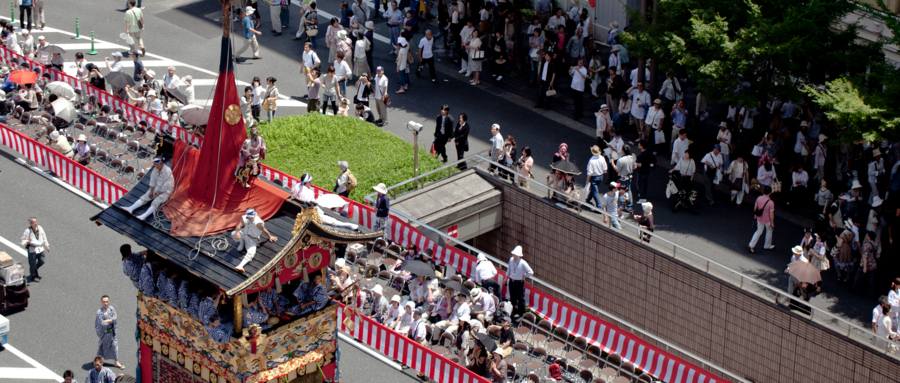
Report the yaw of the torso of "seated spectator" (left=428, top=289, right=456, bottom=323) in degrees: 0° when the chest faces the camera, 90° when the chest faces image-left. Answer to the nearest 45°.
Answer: approximately 45°

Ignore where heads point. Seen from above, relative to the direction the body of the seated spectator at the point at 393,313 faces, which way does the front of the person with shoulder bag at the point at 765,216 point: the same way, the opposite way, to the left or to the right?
the opposite way

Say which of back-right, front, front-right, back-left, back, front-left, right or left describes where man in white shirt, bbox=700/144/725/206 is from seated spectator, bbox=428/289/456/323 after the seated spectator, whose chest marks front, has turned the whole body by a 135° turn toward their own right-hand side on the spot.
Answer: front-right

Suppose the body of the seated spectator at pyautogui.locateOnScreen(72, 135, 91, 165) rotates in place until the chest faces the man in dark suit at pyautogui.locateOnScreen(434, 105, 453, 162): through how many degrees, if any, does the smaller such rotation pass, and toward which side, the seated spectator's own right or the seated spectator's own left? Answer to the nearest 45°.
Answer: approximately 135° to the seated spectator's own left

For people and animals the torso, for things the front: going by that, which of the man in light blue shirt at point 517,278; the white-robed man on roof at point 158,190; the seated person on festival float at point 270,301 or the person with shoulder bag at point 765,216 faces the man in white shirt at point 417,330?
the man in light blue shirt at point 517,278

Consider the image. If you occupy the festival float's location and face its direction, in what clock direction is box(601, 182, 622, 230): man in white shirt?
The man in white shirt is roughly at 9 o'clock from the festival float.

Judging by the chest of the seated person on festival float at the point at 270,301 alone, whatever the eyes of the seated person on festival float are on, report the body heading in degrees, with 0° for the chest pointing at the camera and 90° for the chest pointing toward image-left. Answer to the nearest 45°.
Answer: approximately 315°

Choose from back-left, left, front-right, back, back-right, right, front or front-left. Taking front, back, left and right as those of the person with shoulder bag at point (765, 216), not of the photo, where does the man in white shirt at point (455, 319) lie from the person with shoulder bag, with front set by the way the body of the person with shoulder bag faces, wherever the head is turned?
back

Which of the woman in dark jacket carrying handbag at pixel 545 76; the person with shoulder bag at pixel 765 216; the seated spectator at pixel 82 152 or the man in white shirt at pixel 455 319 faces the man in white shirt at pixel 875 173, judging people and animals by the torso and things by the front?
the person with shoulder bag

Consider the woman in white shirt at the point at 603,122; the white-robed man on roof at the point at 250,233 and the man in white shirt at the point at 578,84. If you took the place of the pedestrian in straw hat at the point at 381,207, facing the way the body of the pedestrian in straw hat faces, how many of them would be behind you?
2

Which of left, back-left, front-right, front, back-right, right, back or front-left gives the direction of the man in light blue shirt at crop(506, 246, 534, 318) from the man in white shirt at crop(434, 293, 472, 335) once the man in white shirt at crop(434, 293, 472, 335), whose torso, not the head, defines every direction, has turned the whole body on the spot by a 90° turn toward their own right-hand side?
right
